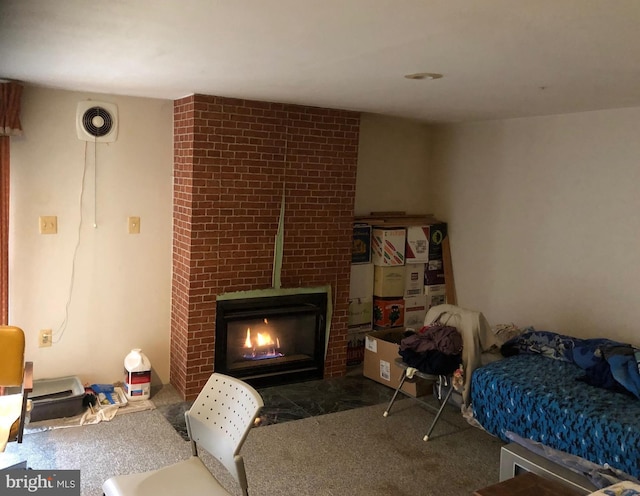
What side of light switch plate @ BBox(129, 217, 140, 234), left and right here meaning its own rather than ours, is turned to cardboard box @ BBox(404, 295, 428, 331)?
left

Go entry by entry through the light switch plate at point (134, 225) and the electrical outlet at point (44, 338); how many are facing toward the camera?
2

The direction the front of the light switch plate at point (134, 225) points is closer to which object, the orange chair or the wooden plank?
the orange chair

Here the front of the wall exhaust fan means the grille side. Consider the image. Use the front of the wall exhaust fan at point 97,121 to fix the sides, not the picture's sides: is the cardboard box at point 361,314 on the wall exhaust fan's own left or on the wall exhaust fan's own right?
on the wall exhaust fan's own left
